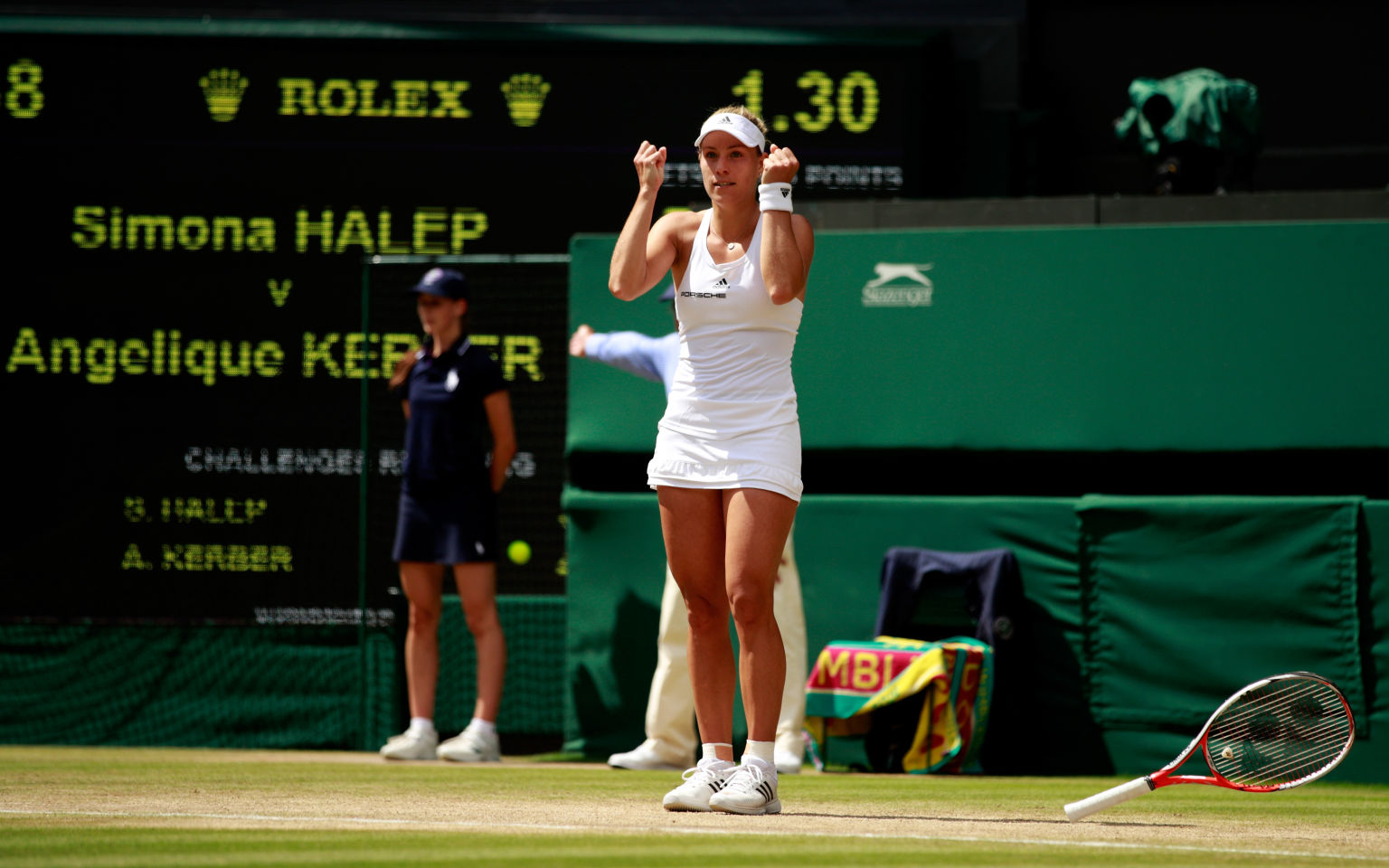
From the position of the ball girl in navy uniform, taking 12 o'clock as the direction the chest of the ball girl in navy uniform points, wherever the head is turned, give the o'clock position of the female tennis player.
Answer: The female tennis player is roughly at 10 o'clock from the ball girl in navy uniform.

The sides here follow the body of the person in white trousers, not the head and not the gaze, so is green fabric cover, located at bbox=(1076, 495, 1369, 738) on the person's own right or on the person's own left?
on the person's own left

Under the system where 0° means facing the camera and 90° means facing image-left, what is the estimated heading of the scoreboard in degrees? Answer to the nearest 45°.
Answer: approximately 0°

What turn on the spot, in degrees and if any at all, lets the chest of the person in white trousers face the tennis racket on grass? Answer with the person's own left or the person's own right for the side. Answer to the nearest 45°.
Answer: approximately 90° to the person's own left

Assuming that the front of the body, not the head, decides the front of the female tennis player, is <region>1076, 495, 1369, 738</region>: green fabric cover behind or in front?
behind

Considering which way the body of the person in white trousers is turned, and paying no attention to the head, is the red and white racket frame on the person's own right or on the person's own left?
on the person's own left

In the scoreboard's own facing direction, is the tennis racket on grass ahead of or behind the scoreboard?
ahead

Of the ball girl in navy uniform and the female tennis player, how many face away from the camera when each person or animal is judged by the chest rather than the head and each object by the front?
0

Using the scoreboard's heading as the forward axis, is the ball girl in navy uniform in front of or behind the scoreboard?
in front

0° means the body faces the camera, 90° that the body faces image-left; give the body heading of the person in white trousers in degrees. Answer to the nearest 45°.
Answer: approximately 45°
